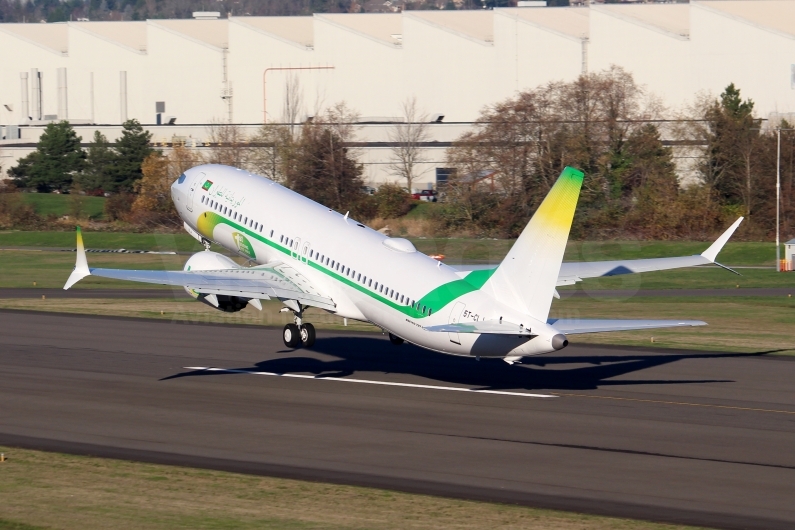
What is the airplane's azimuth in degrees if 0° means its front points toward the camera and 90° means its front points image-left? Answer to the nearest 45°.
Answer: approximately 135°
